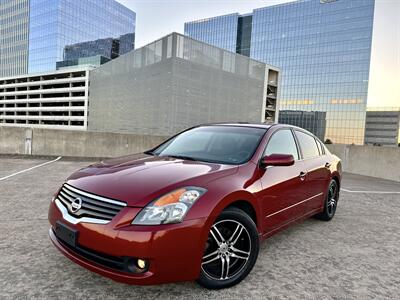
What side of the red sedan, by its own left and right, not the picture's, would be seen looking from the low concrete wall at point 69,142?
right

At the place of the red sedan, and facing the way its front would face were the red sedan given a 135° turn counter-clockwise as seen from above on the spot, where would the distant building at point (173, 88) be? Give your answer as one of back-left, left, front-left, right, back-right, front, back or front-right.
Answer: left

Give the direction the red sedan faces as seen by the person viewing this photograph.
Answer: facing the viewer and to the left of the viewer

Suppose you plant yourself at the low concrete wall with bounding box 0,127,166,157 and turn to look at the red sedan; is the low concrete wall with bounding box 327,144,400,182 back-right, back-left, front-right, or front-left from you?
front-left

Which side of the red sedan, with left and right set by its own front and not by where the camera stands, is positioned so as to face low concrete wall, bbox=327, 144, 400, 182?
back

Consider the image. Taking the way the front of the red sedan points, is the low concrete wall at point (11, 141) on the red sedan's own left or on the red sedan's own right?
on the red sedan's own right
